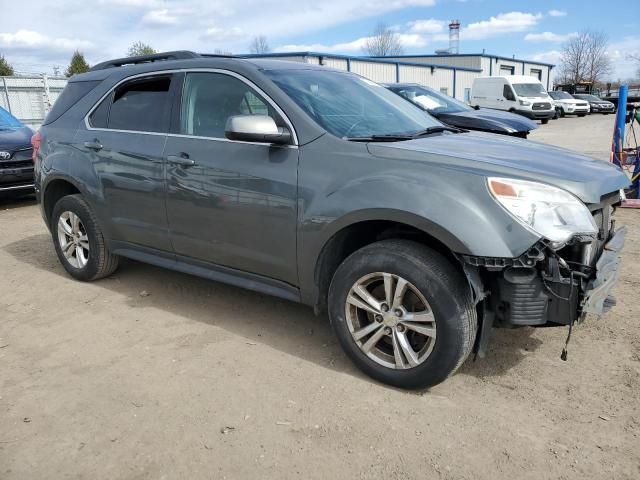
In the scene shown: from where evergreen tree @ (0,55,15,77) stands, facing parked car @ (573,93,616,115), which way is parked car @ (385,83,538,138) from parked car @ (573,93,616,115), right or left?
right

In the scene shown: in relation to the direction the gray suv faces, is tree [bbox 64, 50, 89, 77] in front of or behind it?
behind

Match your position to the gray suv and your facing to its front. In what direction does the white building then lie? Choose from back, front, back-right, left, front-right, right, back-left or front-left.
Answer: back-left

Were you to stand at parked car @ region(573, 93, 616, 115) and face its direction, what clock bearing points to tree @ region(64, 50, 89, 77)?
The tree is roughly at 4 o'clock from the parked car.

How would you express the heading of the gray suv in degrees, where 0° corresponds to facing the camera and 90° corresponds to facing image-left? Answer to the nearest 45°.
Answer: approximately 315°

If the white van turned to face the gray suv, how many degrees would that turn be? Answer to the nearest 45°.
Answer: approximately 45° to its right

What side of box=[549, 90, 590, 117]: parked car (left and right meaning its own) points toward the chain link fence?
right

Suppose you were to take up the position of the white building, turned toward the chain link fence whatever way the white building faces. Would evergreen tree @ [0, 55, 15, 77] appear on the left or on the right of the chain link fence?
right

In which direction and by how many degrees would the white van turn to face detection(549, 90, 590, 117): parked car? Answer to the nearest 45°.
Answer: approximately 135° to its left

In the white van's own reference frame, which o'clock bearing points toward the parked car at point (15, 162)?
The parked car is roughly at 2 o'clock from the white van.

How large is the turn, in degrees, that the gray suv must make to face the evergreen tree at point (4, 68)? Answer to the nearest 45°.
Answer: approximately 180°

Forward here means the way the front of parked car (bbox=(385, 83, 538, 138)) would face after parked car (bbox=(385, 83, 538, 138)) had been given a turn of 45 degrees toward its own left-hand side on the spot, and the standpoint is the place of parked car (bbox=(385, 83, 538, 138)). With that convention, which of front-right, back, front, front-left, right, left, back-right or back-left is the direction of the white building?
left

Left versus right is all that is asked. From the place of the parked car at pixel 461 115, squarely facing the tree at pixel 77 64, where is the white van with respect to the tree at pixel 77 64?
right

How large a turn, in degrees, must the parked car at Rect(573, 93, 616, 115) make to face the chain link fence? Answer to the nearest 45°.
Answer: approximately 90° to its right
